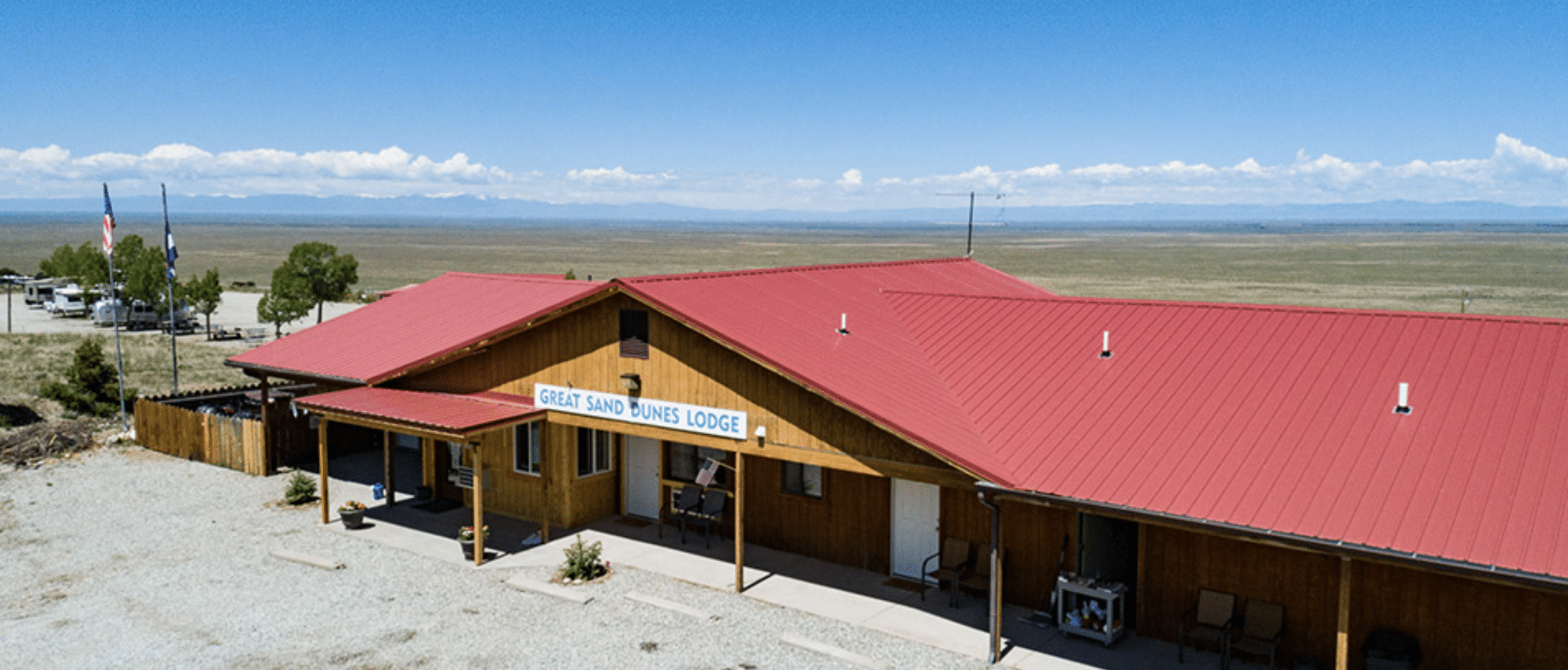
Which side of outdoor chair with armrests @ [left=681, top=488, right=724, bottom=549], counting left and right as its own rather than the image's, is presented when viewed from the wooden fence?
right

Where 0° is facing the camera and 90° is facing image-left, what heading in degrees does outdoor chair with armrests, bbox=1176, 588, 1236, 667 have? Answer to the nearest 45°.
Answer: approximately 45°

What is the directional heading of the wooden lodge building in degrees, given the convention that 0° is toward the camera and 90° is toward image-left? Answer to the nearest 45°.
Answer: approximately 45°

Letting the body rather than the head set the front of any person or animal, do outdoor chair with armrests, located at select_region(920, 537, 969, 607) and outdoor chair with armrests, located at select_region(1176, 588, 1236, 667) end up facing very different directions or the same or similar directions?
same or similar directions

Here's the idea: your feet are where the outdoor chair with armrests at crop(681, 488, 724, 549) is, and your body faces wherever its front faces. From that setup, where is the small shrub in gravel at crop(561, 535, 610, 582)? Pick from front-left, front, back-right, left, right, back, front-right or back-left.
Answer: front

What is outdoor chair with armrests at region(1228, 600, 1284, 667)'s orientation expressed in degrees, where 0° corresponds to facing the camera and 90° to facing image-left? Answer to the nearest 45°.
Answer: approximately 45°

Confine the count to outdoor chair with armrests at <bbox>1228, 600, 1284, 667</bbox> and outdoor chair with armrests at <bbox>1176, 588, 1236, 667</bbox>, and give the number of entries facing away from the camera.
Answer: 0

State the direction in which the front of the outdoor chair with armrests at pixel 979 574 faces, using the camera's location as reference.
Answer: facing the viewer and to the left of the viewer

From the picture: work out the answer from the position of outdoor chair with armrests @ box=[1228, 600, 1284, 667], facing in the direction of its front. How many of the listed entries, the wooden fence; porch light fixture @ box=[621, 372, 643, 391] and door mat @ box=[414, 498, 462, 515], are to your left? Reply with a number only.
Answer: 0

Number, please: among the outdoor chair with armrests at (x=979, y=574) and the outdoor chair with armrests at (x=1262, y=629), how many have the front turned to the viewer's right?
0

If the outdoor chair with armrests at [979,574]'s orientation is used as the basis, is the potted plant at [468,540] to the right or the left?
on its right

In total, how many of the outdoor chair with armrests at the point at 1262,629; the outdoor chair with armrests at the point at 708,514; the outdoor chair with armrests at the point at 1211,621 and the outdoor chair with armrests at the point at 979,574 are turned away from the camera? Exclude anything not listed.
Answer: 0

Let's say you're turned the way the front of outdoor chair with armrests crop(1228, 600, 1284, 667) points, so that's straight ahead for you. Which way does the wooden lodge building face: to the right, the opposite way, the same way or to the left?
the same way
